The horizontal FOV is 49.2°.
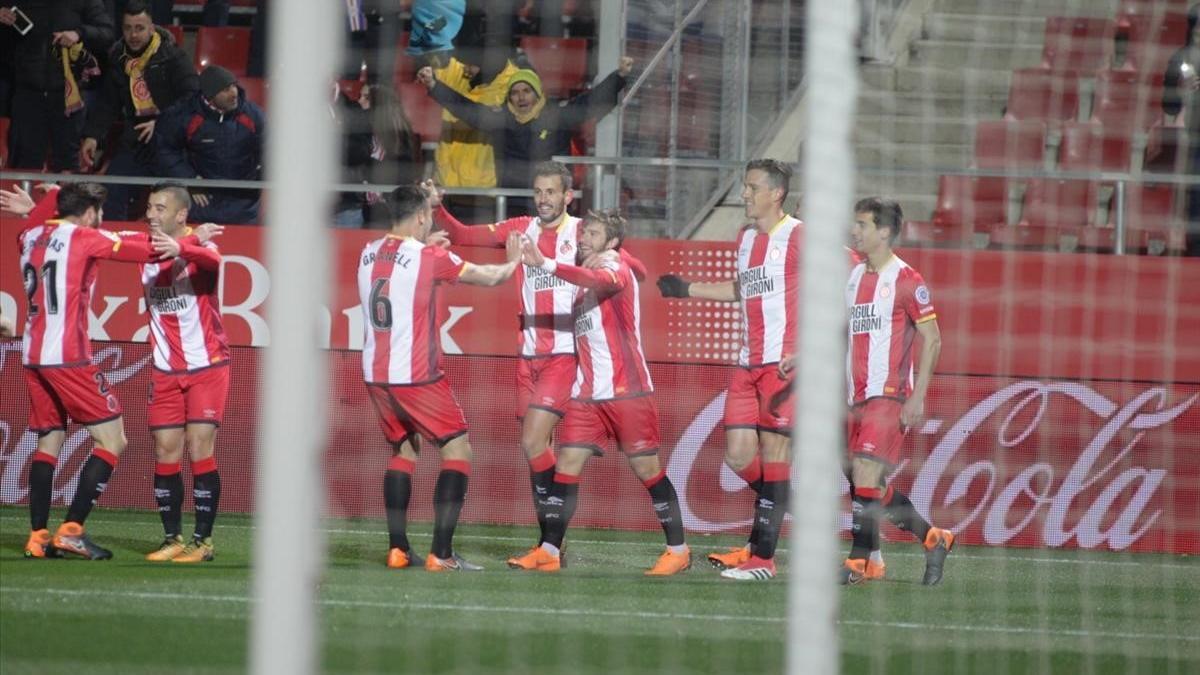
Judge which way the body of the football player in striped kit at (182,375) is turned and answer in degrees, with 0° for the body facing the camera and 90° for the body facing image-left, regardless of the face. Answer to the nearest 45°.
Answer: approximately 45°

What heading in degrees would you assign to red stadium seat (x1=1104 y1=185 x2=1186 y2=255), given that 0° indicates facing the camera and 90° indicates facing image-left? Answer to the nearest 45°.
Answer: approximately 0°

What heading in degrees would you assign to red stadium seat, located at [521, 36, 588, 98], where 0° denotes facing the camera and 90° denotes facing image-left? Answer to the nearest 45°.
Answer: approximately 0°

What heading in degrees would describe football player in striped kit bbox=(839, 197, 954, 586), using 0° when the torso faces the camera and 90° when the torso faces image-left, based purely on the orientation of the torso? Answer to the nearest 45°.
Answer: approximately 45°

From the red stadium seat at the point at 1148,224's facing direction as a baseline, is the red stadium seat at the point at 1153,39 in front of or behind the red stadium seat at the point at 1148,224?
behind

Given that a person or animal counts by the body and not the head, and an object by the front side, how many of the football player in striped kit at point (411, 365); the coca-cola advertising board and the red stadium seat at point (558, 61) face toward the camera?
2

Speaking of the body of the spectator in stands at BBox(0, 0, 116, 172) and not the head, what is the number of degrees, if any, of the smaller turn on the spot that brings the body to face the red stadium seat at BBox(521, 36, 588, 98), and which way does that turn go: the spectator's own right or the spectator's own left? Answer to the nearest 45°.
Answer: approximately 45° to the spectator's own left

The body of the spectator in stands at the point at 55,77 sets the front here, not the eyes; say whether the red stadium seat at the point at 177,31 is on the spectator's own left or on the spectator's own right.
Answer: on the spectator's own left

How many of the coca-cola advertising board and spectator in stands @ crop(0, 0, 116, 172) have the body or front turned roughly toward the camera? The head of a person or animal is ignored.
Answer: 2
